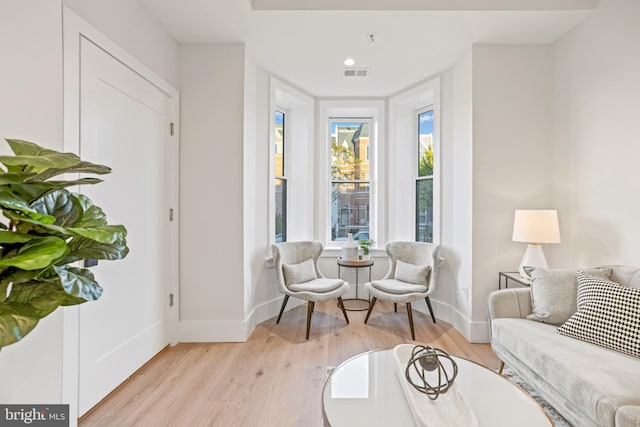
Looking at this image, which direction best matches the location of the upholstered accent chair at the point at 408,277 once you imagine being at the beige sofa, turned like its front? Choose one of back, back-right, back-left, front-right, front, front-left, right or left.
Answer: right

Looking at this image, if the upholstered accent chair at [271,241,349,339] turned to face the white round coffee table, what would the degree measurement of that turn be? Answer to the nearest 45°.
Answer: approximately 45° to its right

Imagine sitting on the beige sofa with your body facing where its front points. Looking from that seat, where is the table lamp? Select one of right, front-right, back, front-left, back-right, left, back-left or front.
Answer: back-right

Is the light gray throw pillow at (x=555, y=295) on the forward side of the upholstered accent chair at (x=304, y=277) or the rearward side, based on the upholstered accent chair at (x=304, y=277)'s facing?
on the forward side

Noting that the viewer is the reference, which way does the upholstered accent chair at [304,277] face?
facing the viewer and to the right of the viewer

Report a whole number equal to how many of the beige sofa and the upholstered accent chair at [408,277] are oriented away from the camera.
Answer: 0

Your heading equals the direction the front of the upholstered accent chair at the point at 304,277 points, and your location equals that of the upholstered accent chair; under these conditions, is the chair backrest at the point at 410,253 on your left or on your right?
on your left

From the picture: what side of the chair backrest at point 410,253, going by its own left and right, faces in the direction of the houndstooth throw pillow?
left

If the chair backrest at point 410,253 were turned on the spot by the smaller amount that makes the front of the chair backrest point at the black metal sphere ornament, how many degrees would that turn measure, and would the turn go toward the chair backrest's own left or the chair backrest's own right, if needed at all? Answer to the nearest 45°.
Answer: approximately 45° to the chair backrest's own left

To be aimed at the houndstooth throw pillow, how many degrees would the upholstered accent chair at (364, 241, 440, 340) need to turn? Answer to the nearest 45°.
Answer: approximately 90° to its left

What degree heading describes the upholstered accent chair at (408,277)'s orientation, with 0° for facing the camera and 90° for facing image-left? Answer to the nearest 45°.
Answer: approximately 45°

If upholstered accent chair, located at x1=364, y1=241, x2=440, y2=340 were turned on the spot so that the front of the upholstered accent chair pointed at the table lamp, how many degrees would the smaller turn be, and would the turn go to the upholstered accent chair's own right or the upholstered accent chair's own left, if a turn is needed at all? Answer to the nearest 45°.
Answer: approximately 90° to the upholstered accent chair's own left

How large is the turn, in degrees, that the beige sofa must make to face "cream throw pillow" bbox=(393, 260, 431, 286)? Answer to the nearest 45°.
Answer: approximately 90° to its right

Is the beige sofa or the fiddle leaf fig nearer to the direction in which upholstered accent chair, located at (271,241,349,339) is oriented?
the beige sofa
